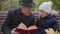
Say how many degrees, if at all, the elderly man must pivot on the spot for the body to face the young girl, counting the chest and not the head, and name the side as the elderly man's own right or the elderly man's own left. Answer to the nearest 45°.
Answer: approximately 45° to the elderly man's own left

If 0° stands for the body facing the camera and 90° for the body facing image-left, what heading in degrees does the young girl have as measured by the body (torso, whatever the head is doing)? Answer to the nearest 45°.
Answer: approximately 45°

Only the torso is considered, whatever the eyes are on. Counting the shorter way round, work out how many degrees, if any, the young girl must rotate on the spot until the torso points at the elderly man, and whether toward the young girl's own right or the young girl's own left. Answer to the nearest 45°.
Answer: approximately 45° to the young girl's own right

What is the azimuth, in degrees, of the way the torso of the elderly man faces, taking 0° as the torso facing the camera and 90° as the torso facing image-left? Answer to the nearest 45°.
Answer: approximately 315°

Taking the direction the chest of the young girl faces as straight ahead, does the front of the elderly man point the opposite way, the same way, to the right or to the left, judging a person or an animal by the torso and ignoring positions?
to the left
